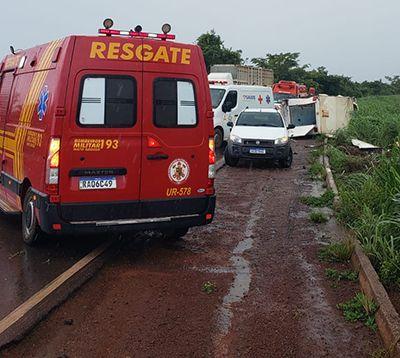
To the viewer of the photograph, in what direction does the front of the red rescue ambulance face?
facing away from the viewer and to the left of the viewer

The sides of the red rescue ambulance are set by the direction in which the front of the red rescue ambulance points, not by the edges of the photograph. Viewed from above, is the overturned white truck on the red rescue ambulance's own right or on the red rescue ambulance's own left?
on the red rescue ambulance's own right

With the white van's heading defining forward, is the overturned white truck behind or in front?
behind

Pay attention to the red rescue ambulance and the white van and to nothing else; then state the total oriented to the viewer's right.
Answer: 0

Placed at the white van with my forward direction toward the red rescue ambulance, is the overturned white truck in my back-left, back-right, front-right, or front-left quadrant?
back-left

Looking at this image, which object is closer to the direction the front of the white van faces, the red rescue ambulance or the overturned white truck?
the red rescue ambulance

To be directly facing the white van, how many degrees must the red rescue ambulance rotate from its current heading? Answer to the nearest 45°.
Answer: approximately 45° to its right

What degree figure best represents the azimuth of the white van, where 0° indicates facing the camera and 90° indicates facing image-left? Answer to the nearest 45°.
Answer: approximately 45°
